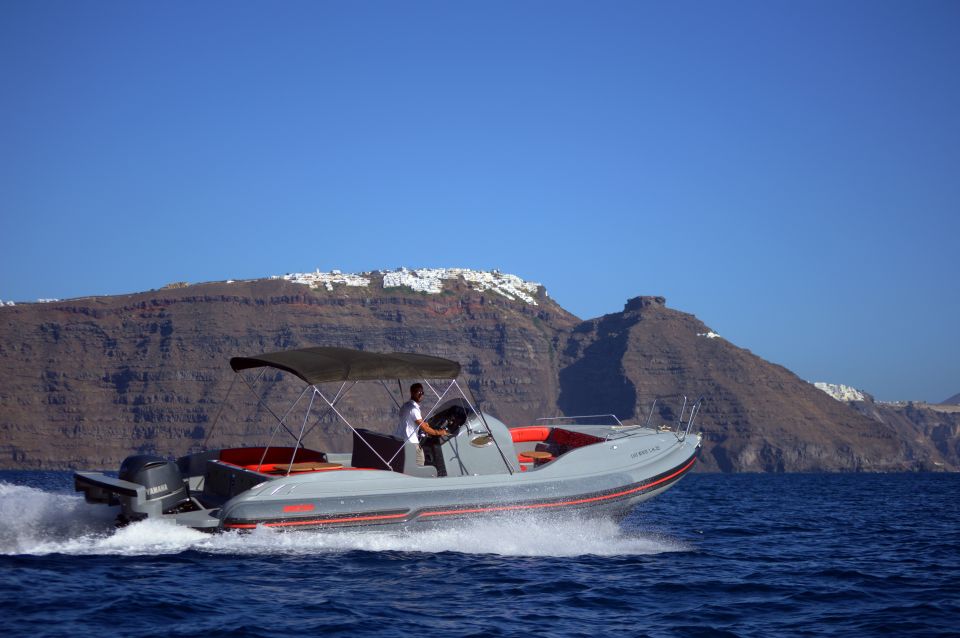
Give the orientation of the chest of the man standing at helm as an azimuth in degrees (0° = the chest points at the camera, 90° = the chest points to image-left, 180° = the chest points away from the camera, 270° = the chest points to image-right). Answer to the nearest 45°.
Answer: approximately 270°
